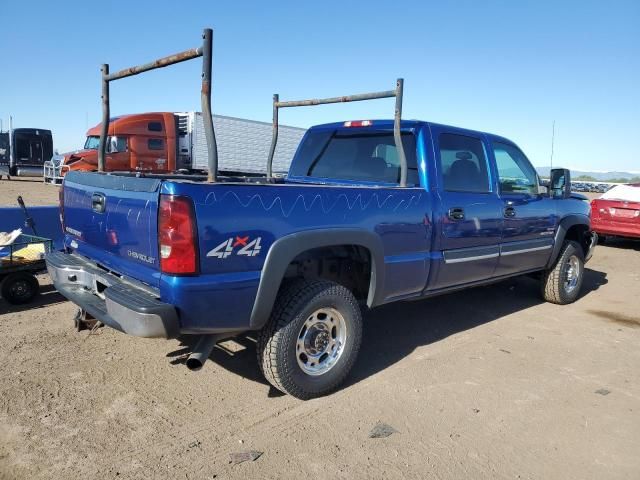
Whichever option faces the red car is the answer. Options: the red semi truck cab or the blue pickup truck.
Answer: the blue pickup truck

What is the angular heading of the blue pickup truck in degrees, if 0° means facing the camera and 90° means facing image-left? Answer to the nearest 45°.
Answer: approximately 225°

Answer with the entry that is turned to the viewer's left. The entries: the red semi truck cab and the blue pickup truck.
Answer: the red semi truck cab

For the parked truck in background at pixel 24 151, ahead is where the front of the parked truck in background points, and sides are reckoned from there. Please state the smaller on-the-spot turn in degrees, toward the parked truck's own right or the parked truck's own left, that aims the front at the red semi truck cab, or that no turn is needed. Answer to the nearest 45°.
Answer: approximately 90° to the parked truck's own left

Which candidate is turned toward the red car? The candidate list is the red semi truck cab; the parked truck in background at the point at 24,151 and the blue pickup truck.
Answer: the blue pickup truck

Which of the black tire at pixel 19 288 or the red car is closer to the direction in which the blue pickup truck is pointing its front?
the red car

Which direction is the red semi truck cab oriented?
to the viewer's left

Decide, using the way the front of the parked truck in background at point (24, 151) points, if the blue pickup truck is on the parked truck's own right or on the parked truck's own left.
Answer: on the parked truck's own left

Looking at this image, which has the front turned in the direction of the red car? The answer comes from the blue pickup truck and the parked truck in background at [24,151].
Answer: the blue pickup truck

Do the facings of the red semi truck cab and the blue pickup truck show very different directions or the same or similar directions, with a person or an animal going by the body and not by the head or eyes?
very different directions
